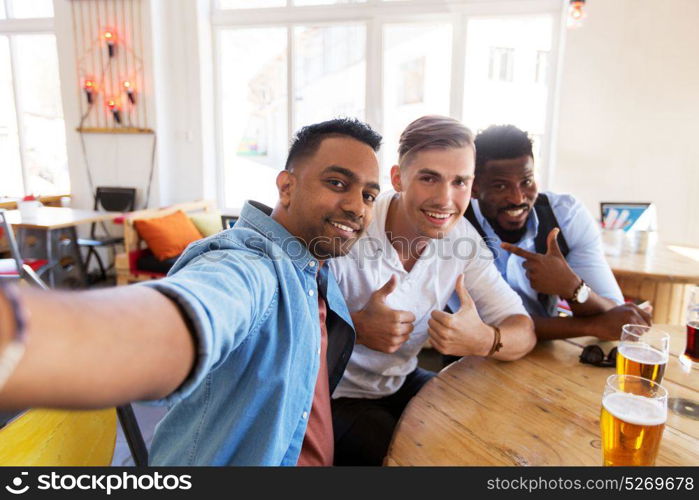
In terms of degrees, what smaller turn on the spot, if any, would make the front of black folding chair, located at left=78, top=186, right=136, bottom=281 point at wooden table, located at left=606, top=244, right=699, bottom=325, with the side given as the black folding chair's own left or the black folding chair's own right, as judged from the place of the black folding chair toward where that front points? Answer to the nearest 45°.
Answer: approximately 90° to the black folding chair's own left

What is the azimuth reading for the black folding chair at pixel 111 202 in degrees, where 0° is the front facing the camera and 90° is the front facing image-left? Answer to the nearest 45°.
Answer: approximately 45°

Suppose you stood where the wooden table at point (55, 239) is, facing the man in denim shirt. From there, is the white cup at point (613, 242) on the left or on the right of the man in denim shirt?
left

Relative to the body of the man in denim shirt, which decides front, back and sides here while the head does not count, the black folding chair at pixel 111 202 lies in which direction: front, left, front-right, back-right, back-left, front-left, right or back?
back-left

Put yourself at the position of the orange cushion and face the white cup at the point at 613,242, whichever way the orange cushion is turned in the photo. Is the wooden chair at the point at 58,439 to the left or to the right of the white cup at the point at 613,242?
right

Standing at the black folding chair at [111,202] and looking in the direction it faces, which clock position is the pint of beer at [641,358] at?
The pint of beer is roughly at 10 o'clock from the black folding chair.

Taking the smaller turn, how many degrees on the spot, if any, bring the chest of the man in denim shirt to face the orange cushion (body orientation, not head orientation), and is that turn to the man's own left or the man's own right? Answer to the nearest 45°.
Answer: approximately 135° to the man's own left

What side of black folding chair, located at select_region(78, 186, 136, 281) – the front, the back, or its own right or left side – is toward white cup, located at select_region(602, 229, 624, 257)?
left
